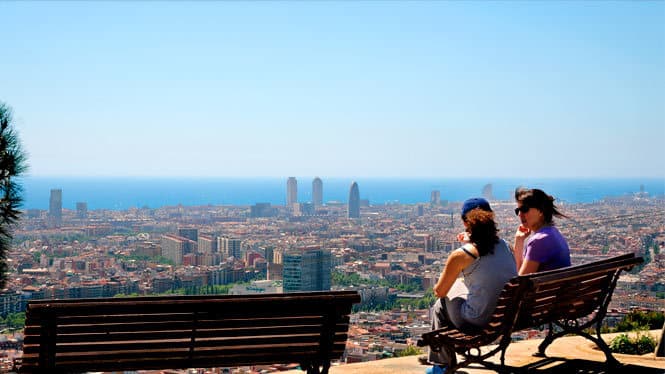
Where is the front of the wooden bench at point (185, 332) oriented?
away from the camera

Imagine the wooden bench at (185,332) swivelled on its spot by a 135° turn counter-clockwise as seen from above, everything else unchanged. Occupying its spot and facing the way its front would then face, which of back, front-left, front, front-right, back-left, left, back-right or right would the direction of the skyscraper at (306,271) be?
back-right

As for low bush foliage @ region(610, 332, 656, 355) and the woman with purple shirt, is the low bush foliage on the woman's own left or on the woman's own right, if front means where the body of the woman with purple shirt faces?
on the woman's own right

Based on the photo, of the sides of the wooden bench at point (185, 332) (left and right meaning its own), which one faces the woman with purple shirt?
right

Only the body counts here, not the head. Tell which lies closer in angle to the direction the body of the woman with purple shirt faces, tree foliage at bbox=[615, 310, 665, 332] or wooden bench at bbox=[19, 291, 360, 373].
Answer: the wooden bench

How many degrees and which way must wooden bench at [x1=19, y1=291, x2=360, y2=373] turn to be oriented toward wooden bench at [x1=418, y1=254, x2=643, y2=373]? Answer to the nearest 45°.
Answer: approximately 90° to its right

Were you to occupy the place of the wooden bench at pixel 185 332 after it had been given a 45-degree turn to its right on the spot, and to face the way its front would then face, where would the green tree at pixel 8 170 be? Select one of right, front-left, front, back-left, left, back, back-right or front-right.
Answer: left

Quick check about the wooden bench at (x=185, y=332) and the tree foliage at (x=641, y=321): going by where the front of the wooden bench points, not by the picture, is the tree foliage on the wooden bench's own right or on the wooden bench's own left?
on the wooden bench's own right

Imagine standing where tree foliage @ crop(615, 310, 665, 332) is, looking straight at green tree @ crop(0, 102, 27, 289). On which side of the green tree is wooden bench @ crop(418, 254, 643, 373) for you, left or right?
left

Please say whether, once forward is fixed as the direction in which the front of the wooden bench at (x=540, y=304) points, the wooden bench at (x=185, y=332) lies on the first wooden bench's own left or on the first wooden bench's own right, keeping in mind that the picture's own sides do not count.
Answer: on the first wooden bench's own left

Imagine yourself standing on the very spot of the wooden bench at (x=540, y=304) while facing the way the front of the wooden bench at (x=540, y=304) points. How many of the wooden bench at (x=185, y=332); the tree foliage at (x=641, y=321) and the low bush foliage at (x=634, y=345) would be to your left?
1

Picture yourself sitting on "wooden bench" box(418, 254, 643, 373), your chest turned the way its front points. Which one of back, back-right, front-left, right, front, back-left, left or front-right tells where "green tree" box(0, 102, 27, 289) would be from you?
front-left

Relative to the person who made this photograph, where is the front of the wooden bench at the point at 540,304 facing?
facing away from the viewer and to the left of the viewer
